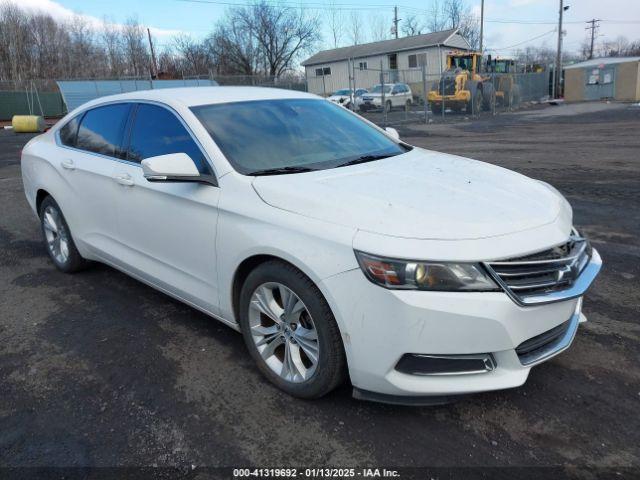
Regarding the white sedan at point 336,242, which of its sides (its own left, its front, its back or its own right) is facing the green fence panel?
back

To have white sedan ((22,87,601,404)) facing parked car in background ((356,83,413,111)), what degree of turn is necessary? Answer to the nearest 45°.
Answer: approximately 135° to its left

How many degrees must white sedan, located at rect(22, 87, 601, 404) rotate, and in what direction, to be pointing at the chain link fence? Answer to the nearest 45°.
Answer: approximately 135° to its left

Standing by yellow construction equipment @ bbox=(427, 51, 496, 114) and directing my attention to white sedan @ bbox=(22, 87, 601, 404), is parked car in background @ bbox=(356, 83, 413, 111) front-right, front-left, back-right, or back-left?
back-right

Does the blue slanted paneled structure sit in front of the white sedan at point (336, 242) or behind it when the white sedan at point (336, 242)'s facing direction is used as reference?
behind

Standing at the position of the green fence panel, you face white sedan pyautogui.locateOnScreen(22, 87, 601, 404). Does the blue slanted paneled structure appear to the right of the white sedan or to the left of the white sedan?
left

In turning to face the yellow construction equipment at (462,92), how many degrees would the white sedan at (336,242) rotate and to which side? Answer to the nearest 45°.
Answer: approximately 135° to its left
